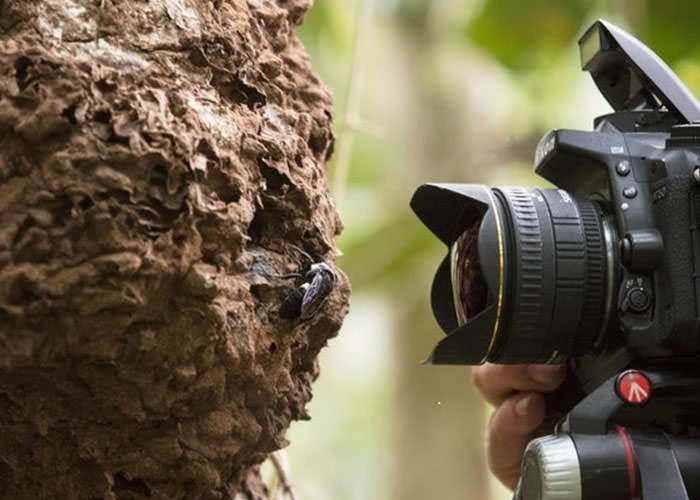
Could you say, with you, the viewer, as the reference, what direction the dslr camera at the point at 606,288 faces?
facing to the left of the viewer

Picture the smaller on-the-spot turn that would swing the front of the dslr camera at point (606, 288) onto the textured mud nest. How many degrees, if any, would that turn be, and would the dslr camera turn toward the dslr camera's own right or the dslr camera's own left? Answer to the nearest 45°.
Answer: approximately 45° to the dslr camera's own left
